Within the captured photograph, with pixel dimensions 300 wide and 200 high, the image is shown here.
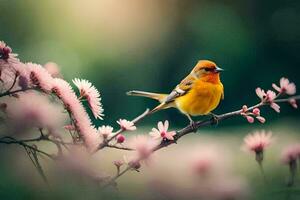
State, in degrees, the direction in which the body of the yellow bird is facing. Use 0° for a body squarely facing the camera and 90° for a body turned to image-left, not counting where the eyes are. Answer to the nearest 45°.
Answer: approximately 315°
